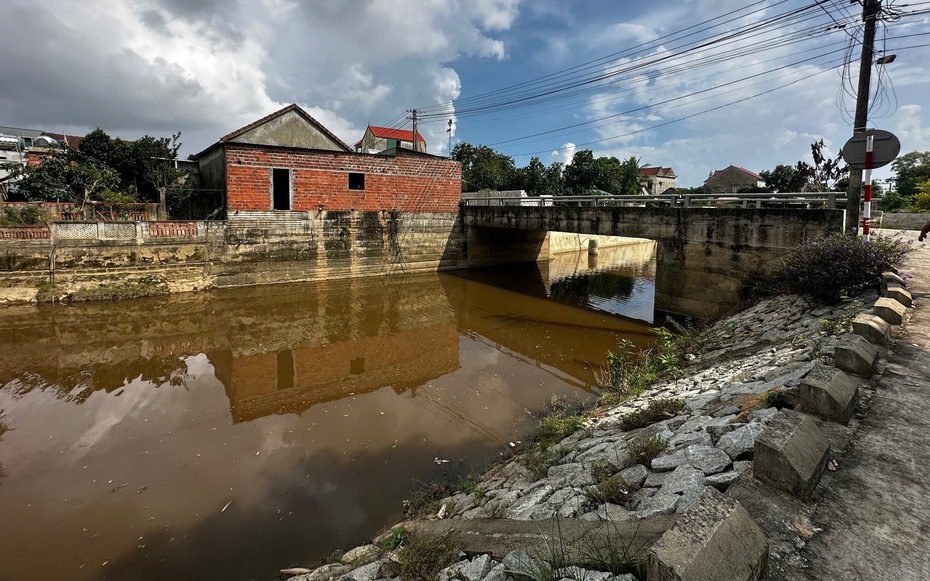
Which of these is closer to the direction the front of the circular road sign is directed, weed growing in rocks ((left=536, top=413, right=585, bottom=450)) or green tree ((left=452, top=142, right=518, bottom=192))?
the green tree

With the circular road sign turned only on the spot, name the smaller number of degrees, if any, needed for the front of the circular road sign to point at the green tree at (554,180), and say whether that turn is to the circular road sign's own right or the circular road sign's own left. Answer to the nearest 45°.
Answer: approximately 45° to the circular road sign's own left

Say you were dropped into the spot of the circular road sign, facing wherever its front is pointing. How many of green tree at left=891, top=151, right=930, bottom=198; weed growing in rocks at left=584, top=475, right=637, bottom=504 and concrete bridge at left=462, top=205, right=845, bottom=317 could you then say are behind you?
1

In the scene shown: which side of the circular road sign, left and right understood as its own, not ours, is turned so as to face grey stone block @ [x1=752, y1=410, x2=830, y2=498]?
back

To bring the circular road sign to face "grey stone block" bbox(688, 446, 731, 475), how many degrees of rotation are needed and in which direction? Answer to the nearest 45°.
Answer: approximately 180°

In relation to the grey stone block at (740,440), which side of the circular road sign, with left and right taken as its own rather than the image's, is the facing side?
back

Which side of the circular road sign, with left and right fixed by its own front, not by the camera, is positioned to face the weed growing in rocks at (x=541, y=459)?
back

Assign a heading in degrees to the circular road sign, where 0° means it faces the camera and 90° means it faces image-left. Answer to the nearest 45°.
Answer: approximately 180°

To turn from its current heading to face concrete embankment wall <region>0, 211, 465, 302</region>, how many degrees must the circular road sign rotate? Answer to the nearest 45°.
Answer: approximately 90° to its left

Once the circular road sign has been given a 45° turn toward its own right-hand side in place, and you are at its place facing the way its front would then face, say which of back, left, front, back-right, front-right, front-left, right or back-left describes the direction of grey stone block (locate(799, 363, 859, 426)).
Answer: back-right

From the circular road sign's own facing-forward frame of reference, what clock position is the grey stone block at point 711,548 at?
The grey stone block is roughly at 6 o'clock from the circular road sign.

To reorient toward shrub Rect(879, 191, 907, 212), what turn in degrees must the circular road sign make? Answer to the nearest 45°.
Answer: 0° — it already faces it

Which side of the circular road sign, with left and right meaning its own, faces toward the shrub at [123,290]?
left

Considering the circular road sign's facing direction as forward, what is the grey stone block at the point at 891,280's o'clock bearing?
The grey stone block is roughly at 6 o'clock from the circular road sign.

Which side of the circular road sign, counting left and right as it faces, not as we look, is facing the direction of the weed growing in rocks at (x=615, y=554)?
back

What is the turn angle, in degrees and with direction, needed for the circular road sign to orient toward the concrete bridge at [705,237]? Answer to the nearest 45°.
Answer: approximately 45° to its left
